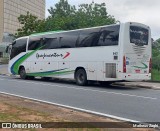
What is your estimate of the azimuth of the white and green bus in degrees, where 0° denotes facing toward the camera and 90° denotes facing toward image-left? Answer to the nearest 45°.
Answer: approximately 135°
